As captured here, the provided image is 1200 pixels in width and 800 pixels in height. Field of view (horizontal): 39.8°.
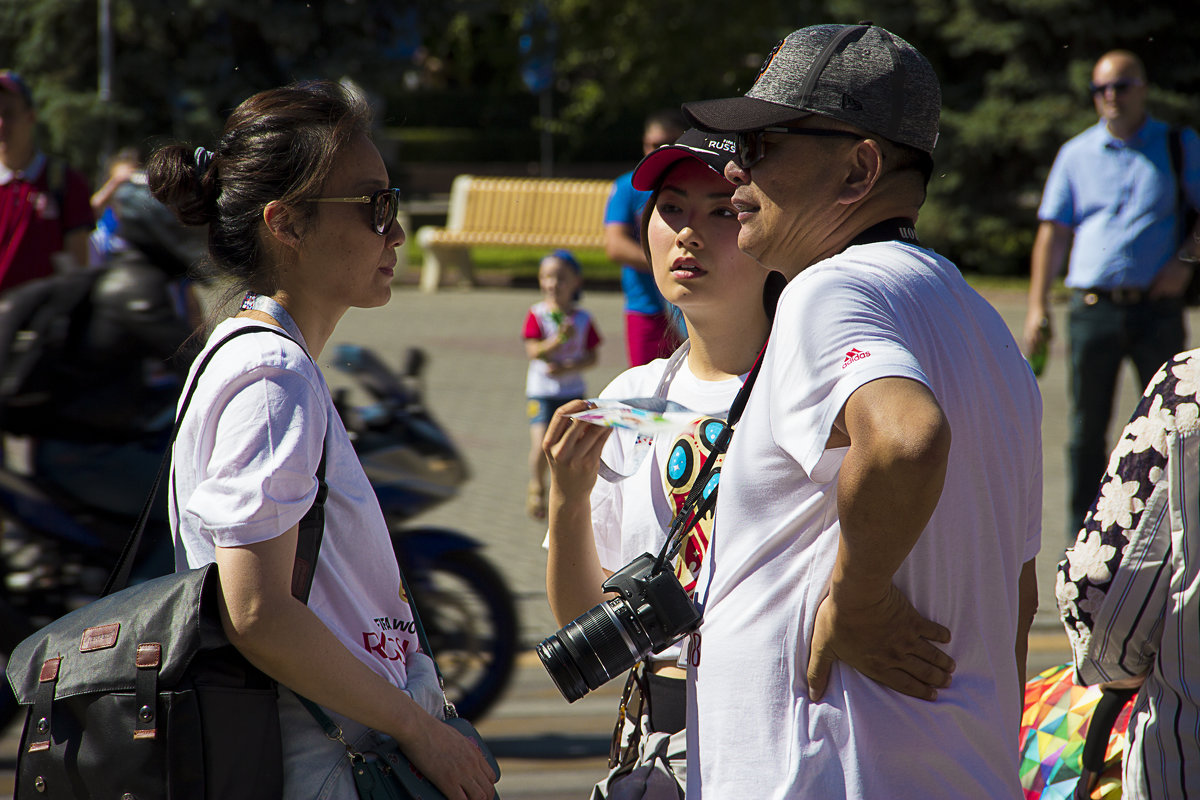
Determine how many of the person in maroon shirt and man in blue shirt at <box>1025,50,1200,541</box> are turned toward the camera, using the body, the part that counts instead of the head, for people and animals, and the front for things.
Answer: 2

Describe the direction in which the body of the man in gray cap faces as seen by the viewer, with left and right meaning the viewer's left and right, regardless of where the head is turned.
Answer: facing to the left of the viewer

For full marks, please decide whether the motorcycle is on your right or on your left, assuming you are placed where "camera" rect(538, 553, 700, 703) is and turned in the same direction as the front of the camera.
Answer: on your right

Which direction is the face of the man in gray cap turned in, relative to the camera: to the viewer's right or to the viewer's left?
to the viewer's left

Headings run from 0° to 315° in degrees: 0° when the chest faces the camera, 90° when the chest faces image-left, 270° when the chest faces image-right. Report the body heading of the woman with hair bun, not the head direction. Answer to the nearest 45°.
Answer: approximately 270°

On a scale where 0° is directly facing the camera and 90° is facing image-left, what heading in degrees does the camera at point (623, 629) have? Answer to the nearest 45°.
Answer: approximately 90°

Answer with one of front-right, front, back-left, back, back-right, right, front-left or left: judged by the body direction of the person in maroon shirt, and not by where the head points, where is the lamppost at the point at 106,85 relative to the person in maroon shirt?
back

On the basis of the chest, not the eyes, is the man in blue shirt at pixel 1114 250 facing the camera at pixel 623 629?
yes

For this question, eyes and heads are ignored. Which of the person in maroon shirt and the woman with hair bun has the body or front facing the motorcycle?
the person in maroon shirt
